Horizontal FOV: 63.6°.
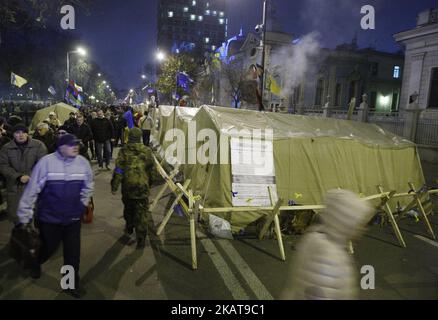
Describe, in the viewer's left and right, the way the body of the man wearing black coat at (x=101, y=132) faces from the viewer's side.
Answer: facing the viewer

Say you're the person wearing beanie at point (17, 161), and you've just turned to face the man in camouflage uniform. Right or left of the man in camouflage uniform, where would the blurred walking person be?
right

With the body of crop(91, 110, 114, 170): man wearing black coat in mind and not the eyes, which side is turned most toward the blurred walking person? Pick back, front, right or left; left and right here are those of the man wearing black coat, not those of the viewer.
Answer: front

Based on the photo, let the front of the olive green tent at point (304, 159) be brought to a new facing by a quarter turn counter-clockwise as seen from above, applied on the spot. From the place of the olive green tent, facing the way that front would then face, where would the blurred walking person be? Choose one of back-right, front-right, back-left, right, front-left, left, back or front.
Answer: front-right

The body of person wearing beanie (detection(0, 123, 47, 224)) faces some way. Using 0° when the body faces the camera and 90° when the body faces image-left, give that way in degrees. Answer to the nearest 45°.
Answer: approximately 0°

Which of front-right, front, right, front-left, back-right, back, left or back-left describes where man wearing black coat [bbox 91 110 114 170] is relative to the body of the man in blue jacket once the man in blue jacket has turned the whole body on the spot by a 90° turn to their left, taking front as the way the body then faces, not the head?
front-left

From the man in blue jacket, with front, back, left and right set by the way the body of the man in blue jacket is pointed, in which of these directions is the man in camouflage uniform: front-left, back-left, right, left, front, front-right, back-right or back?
left

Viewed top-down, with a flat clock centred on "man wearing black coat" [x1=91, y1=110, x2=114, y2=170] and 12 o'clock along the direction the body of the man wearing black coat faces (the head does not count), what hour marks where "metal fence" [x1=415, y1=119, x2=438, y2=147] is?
The metal fence is roughly at 9 o'clock from the man wearing black coat.
